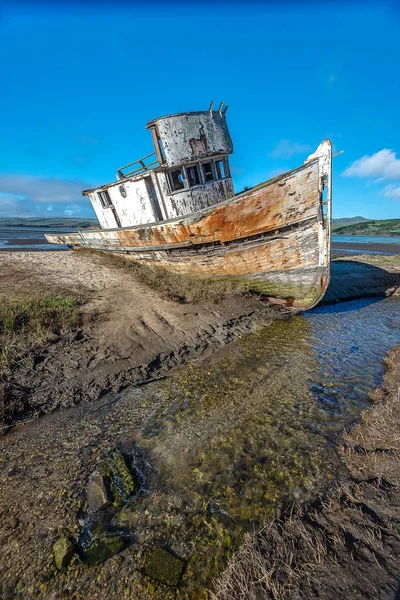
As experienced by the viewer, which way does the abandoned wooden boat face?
facing the viewer and to the right of the viewer

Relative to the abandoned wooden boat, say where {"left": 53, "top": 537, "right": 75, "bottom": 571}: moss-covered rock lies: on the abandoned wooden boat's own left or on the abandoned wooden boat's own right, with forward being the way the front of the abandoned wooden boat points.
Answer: on the abandoned wooden boat's own right
